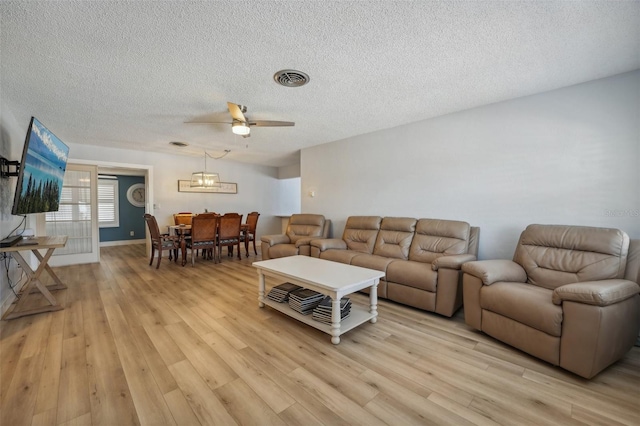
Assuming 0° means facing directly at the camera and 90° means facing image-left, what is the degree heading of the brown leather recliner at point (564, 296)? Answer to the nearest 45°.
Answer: approximately 45°

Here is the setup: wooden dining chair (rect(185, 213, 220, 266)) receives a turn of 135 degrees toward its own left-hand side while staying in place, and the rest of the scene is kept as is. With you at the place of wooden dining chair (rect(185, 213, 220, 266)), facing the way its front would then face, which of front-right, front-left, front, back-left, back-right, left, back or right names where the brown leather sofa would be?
front-left

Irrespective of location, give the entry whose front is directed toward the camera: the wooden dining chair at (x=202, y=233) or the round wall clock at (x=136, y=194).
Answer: the round wall clock

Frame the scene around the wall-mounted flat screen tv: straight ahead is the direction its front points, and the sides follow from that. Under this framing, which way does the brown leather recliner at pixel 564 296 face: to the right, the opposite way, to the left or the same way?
the opposite way

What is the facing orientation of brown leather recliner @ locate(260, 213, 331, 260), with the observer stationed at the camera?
facing the viewer and to the left of the viewer

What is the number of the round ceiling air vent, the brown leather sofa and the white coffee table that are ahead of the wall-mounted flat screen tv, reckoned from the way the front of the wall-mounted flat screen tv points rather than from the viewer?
3

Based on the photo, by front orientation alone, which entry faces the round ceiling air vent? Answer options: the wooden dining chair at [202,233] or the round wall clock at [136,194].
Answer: the round wall clock

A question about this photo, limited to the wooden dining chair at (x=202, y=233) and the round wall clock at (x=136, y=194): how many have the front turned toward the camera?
1

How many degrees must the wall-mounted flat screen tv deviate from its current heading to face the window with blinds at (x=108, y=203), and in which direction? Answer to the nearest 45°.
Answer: approximately 135° to its left

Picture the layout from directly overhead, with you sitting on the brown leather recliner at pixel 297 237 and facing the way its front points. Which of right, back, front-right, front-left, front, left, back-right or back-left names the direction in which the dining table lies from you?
front-right

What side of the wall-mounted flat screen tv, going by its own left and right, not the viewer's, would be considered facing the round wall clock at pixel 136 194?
left

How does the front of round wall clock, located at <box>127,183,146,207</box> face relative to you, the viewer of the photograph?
facing the viewer

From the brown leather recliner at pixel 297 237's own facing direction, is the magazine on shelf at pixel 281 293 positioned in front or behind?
in front
